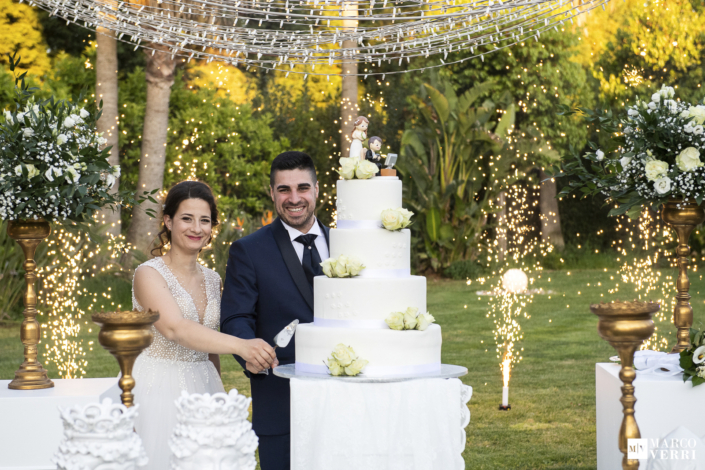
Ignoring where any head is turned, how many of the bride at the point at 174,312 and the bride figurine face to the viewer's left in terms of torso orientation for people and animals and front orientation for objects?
0

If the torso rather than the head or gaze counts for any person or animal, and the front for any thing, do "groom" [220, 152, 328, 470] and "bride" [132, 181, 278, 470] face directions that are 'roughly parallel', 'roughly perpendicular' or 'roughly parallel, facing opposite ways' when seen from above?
roughly parallel

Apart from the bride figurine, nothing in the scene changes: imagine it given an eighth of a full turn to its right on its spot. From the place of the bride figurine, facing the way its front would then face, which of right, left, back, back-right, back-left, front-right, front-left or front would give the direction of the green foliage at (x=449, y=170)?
back

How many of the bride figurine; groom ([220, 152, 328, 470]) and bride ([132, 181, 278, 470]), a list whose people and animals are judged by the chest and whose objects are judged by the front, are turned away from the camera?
0

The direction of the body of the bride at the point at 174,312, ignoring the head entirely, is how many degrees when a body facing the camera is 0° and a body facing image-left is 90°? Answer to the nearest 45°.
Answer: approximately 315°

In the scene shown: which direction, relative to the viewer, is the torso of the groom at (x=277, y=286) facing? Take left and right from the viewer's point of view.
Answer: facing the viewer and to the right of the viewer
